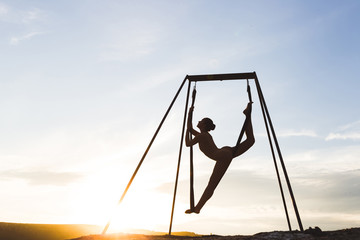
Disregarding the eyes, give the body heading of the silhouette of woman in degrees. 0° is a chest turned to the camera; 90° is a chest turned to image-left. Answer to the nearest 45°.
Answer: approximately 90°
